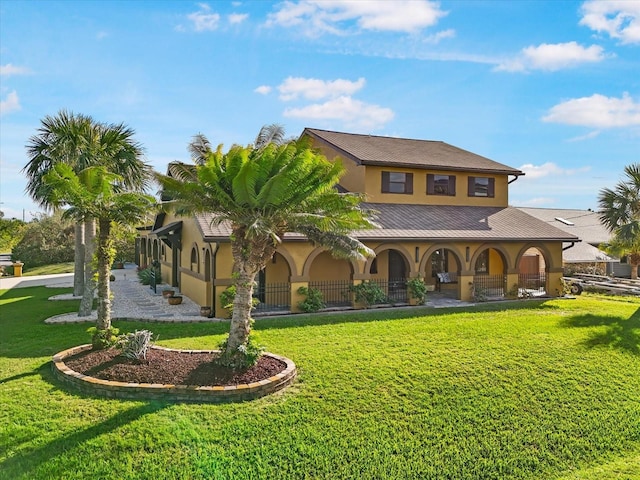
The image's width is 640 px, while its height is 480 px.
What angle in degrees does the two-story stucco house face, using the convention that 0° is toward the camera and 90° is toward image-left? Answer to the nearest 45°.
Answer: approximately 0°

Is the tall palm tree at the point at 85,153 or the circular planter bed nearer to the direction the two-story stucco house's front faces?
the circular planter bed

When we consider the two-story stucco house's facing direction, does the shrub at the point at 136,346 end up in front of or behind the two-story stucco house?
in front

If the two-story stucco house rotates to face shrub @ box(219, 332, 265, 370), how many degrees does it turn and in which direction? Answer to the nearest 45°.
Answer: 0° — it already faces it

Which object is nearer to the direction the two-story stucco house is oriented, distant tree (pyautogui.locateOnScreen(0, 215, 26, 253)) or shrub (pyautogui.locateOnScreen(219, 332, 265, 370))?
the shrub

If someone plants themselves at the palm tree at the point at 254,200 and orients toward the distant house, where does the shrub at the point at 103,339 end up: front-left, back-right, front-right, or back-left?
back-left

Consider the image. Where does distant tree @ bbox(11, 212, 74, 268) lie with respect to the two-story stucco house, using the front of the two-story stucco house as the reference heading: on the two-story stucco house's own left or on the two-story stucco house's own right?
on the two-story stucco house's own right

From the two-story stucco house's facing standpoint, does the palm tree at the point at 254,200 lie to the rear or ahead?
ahead

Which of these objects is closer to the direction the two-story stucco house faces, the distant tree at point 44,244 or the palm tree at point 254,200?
the palm tree

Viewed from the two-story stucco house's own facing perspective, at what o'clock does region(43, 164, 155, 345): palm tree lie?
The palm tree is roughly at 1 o'clock from the two-story stucco house.

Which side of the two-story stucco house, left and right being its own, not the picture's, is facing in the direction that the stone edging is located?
front
